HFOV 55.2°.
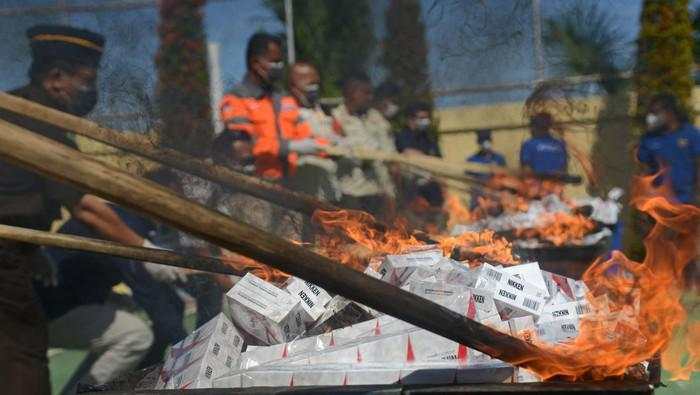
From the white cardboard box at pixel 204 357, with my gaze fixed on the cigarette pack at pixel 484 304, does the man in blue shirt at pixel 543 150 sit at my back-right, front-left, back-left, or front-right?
front-left

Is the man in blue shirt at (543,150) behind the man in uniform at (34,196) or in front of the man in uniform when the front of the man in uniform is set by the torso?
in front

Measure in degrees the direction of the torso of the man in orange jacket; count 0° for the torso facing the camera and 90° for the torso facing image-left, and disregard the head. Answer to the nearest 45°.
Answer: approximately 315°

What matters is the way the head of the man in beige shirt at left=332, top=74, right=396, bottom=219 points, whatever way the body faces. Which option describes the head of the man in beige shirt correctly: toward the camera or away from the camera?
toward the camera

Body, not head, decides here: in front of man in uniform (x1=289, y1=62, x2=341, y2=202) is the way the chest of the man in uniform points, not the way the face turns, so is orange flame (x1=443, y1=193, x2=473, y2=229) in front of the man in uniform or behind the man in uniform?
in front

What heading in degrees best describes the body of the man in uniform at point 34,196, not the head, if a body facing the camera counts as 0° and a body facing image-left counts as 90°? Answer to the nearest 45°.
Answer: approximately 270°

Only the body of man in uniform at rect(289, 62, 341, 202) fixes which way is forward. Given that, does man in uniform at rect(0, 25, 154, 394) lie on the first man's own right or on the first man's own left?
on the first man's own right

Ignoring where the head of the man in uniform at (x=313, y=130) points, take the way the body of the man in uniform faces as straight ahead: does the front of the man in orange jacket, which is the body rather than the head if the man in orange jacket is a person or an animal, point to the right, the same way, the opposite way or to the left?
the same way

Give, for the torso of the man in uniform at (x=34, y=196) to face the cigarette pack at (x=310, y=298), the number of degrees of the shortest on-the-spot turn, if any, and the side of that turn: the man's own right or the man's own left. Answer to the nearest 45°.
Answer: approximately 45° to the man's own right

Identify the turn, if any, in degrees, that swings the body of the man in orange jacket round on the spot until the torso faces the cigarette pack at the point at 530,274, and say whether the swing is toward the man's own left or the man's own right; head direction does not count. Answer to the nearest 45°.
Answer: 0° — they already face it

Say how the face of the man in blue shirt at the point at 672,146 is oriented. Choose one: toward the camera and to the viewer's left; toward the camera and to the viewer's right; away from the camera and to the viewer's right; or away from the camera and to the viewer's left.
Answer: toward the camera and to the viewer's left

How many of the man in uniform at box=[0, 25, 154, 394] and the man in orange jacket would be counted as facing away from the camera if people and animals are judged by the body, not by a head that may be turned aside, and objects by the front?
0

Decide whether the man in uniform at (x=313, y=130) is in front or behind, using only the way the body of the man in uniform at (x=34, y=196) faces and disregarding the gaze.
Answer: in front

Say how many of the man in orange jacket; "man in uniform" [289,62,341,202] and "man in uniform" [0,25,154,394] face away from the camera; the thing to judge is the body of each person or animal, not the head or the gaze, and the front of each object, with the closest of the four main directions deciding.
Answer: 0

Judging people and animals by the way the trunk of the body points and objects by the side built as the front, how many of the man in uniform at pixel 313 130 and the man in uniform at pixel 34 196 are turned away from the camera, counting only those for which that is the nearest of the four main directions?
0

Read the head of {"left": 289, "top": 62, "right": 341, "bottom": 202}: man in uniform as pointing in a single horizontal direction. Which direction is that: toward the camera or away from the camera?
toward the camera

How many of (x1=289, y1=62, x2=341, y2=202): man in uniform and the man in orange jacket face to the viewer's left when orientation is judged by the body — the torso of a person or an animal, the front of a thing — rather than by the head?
0

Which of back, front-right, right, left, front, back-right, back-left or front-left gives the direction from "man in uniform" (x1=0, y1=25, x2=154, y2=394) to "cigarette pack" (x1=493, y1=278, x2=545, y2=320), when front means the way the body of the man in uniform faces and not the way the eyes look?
front-right

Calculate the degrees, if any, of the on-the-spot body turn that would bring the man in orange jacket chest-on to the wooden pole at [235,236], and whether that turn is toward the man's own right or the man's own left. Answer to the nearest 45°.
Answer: approximately 45° to the man's own right
